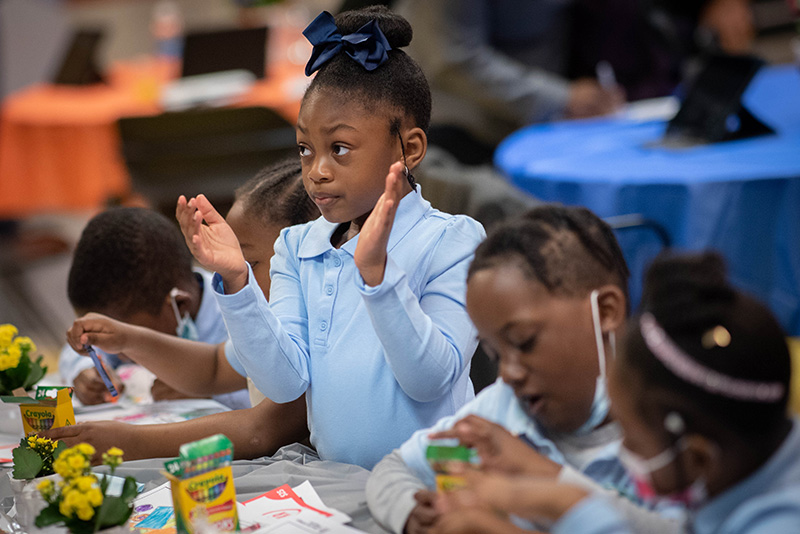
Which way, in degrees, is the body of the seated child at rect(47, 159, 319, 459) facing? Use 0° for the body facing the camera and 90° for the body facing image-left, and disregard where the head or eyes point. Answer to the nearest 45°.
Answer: approximately 90°

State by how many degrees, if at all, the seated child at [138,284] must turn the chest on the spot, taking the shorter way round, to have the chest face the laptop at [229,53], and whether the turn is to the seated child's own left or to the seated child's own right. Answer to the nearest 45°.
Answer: approximately 135° to the seated child's own right

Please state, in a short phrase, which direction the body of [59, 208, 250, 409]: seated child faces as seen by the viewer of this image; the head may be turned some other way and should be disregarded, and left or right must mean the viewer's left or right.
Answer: facing the viewer and to the left of the viewer

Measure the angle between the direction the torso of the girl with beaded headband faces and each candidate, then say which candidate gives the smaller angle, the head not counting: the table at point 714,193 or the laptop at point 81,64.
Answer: the laptop

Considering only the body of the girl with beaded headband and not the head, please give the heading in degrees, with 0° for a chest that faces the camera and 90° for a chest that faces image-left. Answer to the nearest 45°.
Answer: approximately 90°

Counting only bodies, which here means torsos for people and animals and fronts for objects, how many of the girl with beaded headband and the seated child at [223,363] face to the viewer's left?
2

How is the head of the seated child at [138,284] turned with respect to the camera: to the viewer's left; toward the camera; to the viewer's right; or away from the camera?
to the viewer's left
